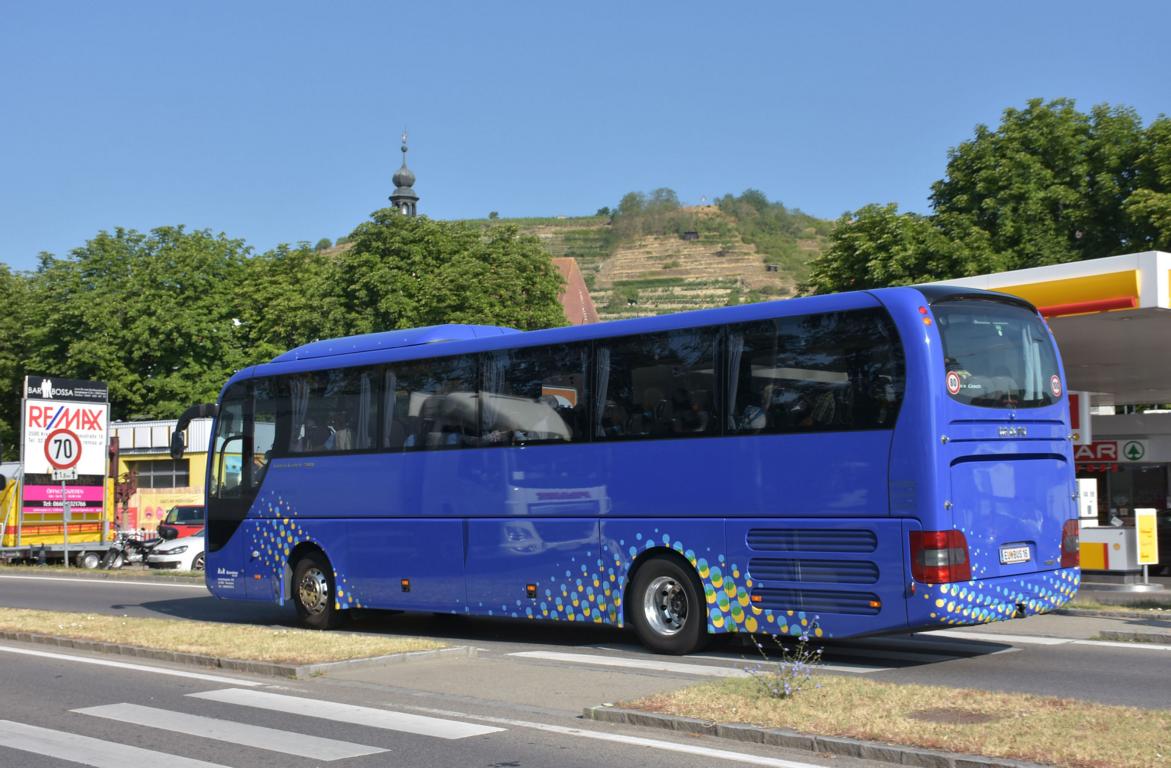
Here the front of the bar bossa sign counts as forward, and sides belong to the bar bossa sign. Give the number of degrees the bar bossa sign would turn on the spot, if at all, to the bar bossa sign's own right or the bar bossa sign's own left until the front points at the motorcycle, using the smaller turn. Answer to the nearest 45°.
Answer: approximately 135° to the bar bossa sign's own left

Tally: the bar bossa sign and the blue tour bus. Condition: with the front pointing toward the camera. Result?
1

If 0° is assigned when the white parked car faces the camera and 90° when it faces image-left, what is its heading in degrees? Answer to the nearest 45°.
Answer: approximately 45°

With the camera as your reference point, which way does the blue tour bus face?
facing away from the viewer and to the left of the viewer

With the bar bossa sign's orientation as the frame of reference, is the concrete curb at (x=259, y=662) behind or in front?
in front

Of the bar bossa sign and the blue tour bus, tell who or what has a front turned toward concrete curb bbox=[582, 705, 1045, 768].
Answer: the bar bossa sign

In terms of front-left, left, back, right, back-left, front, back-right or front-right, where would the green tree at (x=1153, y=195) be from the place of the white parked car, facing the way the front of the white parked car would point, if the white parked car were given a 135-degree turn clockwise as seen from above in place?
right

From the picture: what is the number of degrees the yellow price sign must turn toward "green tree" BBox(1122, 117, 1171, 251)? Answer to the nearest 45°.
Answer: approximately 180°

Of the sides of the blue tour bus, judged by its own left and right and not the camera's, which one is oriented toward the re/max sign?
front

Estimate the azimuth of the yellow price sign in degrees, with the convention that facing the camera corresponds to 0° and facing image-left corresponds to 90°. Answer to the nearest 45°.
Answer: approximately 0°

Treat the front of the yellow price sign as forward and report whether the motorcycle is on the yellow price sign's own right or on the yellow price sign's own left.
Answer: on the yellow price sign's own right
